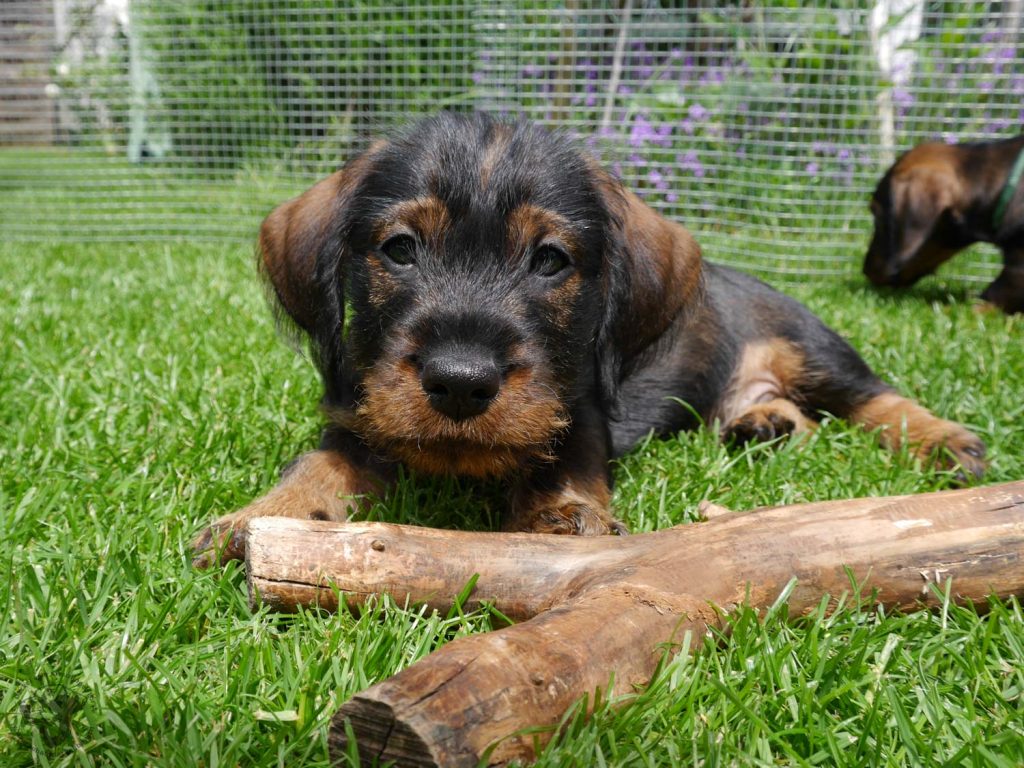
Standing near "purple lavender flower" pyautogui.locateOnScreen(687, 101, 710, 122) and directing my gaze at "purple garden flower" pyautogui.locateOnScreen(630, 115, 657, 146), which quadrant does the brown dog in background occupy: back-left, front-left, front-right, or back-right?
back-left

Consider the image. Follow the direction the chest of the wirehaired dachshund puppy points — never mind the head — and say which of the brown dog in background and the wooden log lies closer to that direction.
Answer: the wooden log

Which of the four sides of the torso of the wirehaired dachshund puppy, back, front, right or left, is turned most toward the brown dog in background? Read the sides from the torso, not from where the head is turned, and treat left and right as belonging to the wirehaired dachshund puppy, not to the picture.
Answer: back

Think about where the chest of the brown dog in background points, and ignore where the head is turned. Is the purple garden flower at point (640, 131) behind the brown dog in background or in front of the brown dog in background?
in front

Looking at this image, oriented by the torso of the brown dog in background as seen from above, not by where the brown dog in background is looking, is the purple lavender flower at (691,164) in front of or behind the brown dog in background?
in front

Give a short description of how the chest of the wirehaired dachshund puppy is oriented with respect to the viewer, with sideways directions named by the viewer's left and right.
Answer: facing the viewer and to the left of the viewer

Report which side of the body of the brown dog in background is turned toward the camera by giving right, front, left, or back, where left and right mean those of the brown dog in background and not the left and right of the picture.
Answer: left

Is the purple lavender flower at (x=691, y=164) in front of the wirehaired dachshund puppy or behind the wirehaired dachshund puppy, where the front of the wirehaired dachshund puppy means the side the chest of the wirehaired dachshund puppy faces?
behind

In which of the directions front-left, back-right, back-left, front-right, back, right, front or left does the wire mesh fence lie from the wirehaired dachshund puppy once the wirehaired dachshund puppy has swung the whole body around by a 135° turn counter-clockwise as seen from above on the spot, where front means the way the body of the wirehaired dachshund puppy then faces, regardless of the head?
left

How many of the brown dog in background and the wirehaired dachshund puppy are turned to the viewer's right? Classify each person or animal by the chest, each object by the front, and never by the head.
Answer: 0

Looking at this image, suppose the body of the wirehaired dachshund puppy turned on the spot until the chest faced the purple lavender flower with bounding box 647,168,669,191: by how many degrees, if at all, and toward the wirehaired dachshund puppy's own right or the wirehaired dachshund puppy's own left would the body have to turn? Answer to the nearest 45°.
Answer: approximately 135° to the wirehaired dachshund puppy's own right

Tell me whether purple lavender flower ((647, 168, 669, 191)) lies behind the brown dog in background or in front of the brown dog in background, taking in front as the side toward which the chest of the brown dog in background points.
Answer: in front

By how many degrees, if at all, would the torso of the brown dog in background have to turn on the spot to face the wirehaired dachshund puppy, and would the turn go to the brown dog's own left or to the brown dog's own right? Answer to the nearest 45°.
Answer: approximately 90° to the brown dog's own left
